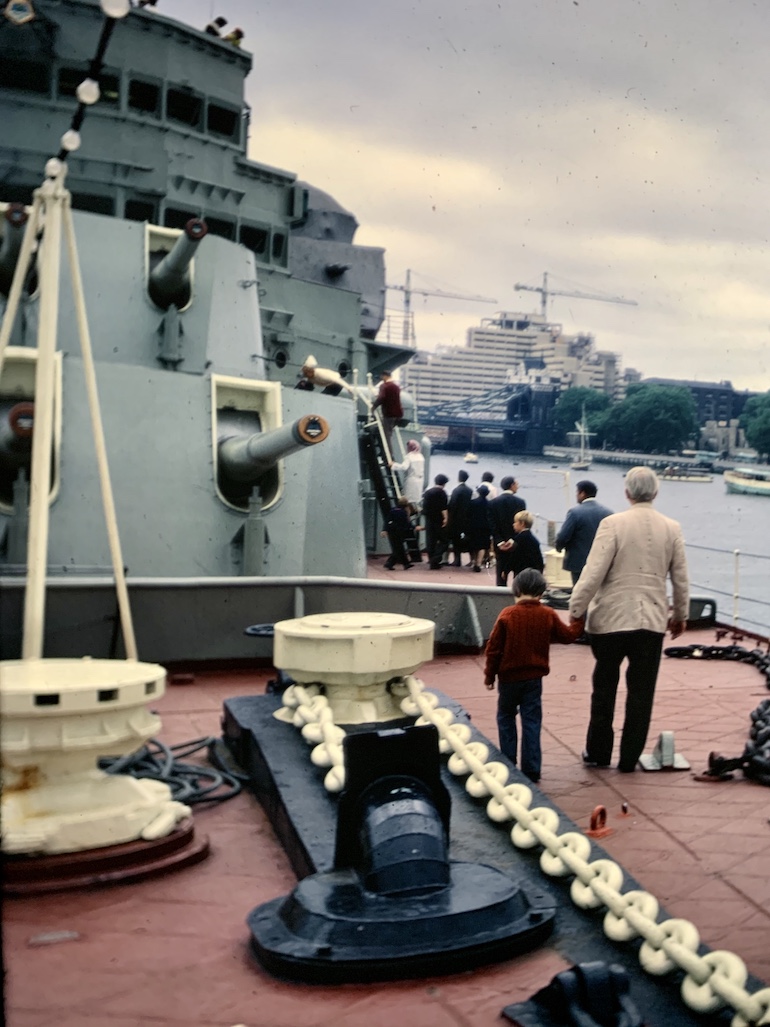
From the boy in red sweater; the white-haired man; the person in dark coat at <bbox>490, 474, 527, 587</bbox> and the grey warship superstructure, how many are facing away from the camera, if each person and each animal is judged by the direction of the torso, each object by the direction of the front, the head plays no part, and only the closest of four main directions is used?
3

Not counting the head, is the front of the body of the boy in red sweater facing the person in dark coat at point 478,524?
yes

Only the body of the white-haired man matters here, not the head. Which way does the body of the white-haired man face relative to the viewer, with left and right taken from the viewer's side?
facing away from the viewer

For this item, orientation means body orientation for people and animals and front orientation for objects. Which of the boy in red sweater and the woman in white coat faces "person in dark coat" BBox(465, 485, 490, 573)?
the boy in red sweater

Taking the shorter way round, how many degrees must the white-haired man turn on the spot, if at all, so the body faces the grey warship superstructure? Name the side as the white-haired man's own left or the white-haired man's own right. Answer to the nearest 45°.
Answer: approximately 45° to the white-haired man's own left

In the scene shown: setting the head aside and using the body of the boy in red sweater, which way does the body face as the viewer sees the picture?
away from the camera

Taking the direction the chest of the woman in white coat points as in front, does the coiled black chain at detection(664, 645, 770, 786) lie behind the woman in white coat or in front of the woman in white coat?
behind

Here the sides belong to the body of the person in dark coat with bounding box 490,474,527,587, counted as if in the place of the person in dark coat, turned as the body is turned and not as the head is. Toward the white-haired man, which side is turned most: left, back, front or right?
back

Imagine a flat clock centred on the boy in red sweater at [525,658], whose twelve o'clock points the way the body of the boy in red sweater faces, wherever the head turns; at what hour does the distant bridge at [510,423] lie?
The distant bridge is roughly at 12 o'clock from the boy in red sweater.

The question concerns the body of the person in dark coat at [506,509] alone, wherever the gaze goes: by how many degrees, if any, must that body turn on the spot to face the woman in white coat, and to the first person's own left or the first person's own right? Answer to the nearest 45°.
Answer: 0° — they already face them

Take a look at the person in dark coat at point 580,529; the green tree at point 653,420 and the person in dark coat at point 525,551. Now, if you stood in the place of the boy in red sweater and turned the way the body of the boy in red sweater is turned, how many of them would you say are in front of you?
3

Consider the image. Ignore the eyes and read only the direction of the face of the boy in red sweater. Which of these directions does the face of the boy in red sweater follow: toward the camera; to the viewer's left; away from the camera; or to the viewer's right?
away from the camera

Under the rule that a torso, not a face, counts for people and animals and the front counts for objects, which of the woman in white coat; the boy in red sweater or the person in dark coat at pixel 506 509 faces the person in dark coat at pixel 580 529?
the boy in red sweater

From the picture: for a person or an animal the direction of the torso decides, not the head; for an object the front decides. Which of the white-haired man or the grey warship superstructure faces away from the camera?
the white-haired man

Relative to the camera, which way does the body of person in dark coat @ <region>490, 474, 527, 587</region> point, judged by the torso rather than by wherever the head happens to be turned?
away from the camera

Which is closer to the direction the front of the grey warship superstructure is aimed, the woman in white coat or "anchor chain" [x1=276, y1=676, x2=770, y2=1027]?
the anchor chain
